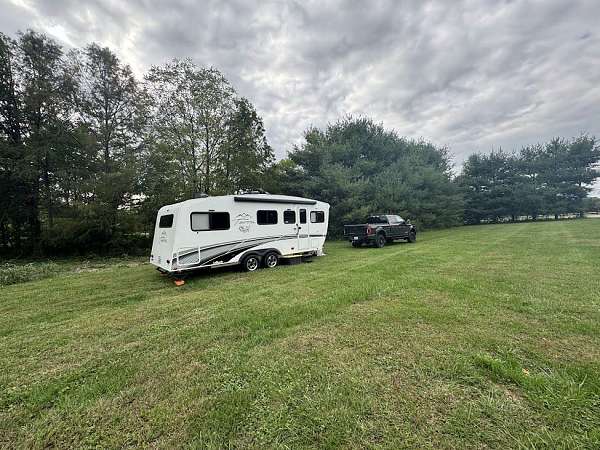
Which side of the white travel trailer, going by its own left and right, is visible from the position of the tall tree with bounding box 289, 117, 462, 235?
front

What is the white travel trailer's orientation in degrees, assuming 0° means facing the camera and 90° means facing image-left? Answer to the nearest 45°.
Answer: approximately 225°

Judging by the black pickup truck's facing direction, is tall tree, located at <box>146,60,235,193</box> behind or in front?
behind

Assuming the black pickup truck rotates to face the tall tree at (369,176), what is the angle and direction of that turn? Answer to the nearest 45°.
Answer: approximately 45° to its left

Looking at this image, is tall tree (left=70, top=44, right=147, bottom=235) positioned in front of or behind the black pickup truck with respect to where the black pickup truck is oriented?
behind

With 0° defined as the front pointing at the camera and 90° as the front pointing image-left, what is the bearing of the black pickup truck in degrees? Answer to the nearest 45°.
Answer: approximately 225°
